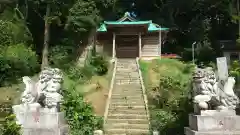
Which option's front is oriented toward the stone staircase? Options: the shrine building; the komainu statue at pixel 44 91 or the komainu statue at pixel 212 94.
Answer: the shrine building

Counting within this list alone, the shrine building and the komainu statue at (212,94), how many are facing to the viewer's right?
0

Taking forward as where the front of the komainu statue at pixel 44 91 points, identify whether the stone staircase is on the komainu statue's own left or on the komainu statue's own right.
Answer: on the komainu statue's own left

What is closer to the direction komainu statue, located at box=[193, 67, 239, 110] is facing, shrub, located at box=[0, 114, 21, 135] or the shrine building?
the shrub

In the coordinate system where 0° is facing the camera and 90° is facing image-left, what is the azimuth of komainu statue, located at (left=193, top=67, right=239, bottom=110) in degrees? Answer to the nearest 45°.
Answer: approximately 45°

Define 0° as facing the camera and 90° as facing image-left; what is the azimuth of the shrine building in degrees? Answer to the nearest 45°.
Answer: approximately 0°

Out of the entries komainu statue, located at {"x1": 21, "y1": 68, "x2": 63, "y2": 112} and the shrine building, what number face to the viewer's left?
0

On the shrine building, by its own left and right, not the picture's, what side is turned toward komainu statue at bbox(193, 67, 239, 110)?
front

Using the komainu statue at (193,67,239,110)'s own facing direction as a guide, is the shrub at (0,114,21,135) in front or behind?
in front

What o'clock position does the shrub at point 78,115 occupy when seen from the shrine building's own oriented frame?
The shrub is roughly at 12 o'clock from the shrine building.

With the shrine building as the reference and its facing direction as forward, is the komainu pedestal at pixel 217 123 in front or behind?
in front

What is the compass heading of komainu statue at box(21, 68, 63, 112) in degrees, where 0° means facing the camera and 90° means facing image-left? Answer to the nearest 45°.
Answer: approximately 315°

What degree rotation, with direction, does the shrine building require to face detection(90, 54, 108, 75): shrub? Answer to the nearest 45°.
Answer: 0° — it already faces it

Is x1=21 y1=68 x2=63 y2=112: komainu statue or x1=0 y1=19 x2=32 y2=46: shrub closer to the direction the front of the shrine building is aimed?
the komainu statue

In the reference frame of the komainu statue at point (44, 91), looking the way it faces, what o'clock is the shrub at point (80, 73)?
The shrub is roughly at 8 o'clock from the komainu statue.
